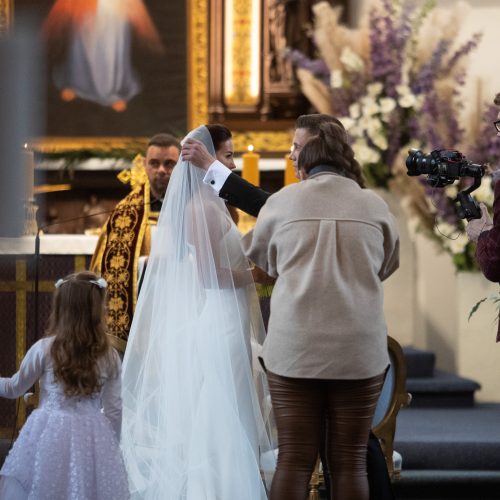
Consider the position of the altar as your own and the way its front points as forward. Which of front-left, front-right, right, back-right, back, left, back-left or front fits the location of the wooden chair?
front-left

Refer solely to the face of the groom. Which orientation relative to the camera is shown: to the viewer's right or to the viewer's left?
to the viewer's left

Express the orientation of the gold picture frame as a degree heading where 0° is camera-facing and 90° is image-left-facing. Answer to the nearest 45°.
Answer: approximately 0°

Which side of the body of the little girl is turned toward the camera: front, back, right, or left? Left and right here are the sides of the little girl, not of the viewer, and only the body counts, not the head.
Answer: back

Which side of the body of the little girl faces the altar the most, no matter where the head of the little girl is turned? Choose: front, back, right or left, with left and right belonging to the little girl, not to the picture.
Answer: front

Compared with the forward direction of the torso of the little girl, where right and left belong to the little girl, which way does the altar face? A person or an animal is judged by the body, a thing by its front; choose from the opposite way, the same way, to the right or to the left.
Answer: the opposite way

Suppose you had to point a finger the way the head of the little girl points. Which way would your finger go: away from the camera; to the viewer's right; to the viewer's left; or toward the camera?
away from the camera

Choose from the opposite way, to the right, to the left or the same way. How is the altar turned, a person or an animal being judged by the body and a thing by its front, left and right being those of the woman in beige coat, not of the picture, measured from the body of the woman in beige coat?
the opposite way

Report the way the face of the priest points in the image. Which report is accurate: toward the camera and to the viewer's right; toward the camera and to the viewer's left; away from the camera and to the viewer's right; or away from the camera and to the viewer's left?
toward the camera and to the viewer's right

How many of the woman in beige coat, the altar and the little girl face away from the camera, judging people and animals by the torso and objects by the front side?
2

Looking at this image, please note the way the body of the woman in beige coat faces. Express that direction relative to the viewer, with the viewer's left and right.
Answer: facing away from the viewer

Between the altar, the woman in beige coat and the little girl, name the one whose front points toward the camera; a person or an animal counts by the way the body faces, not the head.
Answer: the altar

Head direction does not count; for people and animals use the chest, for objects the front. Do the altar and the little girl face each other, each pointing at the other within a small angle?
yes

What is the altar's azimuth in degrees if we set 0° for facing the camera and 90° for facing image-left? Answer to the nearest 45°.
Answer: approximately 0°

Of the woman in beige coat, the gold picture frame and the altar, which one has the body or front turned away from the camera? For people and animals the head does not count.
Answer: the woman in beige coat

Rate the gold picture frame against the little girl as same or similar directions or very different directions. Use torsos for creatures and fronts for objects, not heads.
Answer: very different directions

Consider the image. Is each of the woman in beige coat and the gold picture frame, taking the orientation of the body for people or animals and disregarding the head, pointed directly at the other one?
yes
